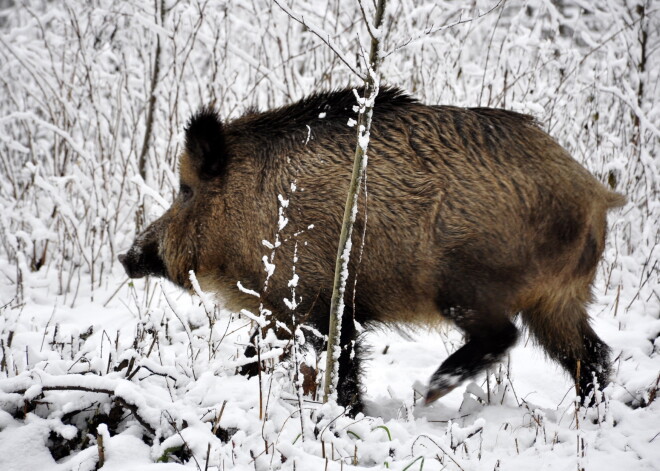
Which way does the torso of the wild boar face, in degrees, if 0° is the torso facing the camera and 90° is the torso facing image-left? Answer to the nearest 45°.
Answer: approximately 90°

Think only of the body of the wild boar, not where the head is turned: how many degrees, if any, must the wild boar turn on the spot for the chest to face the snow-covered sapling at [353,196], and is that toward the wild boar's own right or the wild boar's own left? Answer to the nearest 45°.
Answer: approximately 45° to the wild boar's own left
